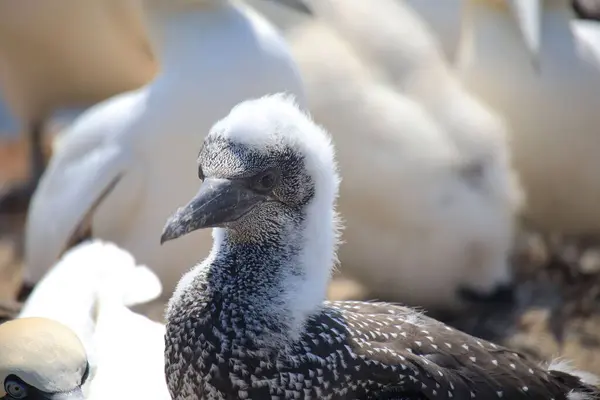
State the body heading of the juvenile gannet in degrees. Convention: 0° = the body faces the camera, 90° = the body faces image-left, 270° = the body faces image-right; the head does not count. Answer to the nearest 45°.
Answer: approximately 45°

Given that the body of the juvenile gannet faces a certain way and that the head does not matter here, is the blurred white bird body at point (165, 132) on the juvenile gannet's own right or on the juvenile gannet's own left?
on the juvenile gannet's own right

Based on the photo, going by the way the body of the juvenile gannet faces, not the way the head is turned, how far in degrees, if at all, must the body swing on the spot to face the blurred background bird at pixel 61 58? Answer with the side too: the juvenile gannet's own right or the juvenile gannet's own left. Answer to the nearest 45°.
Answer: approximately 90° to the juvenile gannet's own right

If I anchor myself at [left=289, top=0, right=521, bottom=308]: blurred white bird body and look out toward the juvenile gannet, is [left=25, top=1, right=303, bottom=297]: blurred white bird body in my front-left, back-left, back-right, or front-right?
front-right

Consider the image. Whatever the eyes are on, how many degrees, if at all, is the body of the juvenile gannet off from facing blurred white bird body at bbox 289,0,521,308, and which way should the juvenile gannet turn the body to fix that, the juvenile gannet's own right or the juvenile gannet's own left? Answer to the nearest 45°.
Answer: approximately 135° to the juvenile gannet's own right

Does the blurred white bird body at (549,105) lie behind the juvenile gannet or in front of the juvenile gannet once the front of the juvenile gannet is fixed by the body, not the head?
behind
